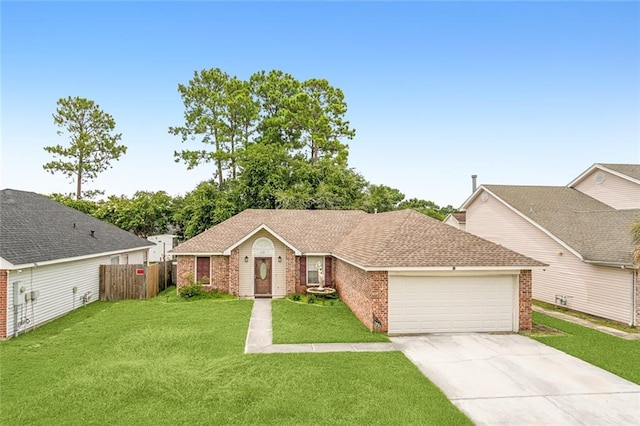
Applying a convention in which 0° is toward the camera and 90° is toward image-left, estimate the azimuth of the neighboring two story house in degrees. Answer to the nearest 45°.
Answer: approximately 315°

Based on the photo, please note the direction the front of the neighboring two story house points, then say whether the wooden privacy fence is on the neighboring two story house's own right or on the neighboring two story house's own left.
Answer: on the neighboring two story house's own right

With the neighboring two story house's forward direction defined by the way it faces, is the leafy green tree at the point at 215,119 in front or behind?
behind

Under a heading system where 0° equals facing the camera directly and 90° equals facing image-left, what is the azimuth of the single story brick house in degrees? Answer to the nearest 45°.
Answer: approximately 0°

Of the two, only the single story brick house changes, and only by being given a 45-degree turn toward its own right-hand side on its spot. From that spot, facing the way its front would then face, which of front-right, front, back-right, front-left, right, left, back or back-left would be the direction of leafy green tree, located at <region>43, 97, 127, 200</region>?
right
